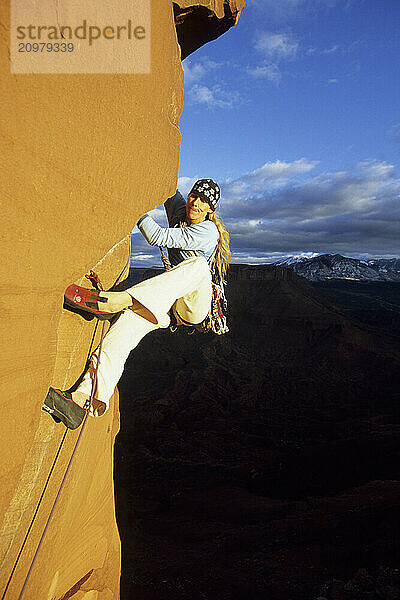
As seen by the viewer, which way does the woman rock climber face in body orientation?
to the viewer's left
